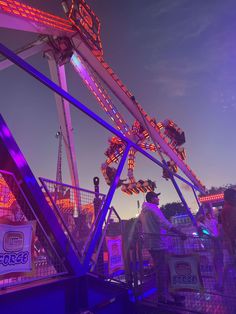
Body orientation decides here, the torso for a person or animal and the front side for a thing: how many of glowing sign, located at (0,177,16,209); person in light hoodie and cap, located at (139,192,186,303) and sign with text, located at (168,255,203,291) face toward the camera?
2

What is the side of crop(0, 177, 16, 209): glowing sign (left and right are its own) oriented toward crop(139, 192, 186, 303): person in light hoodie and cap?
left

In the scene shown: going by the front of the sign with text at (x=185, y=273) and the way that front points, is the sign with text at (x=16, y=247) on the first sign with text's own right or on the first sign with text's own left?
on the first sign with text's own right

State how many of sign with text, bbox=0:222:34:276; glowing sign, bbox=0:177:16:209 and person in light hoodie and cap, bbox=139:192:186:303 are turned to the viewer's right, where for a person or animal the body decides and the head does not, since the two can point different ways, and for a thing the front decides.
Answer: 1

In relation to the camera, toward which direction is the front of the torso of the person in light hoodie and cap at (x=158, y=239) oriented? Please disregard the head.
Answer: to the viewer's right

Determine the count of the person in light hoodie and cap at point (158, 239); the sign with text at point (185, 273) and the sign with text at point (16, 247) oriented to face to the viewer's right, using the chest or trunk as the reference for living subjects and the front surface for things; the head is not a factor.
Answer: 1

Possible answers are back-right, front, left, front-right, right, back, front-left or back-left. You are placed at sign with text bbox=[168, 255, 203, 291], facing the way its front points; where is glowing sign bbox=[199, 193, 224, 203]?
back

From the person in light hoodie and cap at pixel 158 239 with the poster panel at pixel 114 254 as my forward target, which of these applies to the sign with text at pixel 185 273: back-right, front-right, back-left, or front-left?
back-left
